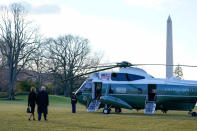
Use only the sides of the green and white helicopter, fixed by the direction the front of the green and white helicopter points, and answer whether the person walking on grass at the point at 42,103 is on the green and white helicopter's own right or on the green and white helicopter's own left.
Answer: on the green and white helicopter's own left

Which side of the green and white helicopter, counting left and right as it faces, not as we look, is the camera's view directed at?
left
